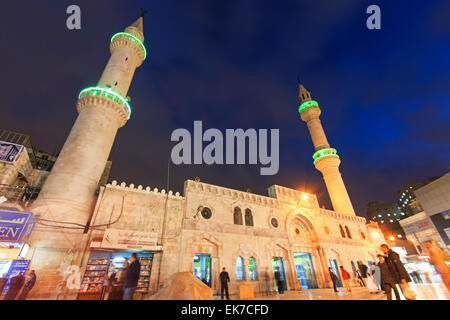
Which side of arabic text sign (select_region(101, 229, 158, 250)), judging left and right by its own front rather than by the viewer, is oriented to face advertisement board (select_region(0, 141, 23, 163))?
right

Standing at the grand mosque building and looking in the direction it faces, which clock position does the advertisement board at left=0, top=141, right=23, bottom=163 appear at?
The advertisement board is roughly at 4 o'clock from the grand mosque building.

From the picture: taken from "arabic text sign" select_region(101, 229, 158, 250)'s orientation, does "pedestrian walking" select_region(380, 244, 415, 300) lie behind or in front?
in front

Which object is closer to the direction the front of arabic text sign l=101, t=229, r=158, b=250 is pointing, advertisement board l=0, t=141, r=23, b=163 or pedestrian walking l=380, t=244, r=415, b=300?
the pedestrian walking

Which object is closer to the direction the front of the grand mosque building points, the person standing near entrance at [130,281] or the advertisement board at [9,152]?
the person standing near entrance

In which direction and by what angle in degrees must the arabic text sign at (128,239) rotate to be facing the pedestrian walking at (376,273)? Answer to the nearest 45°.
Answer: approximately 90° to its left

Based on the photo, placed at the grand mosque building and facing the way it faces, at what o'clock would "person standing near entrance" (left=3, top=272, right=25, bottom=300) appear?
The person standing near entrance is roughly at 3 o'clock from the grand mosque building.

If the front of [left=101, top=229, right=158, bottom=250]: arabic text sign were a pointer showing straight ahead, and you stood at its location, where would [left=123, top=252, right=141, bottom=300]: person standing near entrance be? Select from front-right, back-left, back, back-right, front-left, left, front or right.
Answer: front

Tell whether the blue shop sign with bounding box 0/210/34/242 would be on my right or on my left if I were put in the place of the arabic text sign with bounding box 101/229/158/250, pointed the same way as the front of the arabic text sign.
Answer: on my right

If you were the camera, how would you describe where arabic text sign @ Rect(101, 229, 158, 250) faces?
facing the viewer

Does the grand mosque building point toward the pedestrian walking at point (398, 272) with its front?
yes

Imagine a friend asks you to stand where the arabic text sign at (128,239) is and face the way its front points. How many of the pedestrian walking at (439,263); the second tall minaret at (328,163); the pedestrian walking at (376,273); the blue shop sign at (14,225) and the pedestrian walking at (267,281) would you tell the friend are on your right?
1

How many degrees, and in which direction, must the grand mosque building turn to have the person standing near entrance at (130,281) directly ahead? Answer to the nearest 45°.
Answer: approximately 45° to its right

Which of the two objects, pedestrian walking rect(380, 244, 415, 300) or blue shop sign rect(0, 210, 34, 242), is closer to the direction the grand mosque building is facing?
the pedestrian walking

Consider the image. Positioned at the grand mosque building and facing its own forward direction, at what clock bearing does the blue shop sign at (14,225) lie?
The blue shop sign is roughly at 3 o'clock from the grand mosque building.

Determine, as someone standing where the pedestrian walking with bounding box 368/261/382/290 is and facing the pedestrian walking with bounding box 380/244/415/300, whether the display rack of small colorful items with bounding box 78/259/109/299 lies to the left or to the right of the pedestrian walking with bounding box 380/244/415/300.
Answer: right
